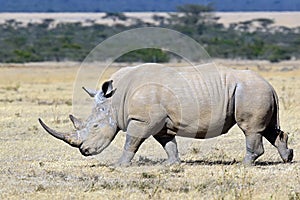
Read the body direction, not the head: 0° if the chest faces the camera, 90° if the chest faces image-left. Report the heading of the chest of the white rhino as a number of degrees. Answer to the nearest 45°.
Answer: approximately 90°
